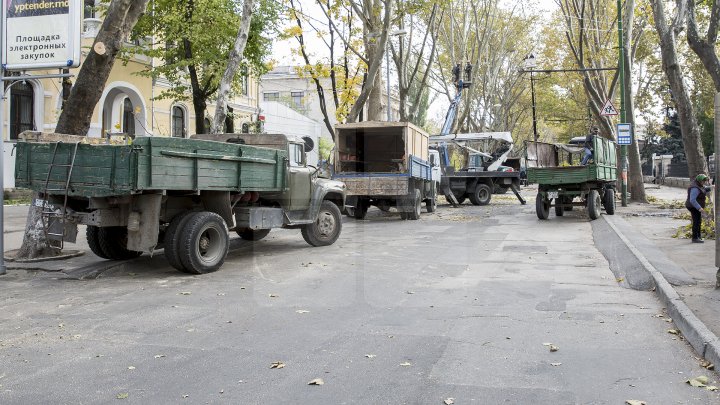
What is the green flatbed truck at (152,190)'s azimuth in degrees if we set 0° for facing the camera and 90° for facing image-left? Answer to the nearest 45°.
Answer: approximately 225°

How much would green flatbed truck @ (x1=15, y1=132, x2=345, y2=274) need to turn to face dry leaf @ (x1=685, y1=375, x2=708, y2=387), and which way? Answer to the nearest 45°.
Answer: approximately 90° to its right

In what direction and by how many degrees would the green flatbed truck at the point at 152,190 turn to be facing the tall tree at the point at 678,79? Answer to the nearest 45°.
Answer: approximately 45° to its right

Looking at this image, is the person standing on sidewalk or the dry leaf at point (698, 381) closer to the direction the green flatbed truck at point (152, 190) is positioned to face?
the person standing on sidewalk

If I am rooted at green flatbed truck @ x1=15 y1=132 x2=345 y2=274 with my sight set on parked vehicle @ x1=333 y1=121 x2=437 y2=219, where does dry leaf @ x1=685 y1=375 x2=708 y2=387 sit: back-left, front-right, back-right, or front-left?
back-right

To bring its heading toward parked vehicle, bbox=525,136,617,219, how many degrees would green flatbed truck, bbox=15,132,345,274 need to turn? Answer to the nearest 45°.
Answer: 0° — it already faces it

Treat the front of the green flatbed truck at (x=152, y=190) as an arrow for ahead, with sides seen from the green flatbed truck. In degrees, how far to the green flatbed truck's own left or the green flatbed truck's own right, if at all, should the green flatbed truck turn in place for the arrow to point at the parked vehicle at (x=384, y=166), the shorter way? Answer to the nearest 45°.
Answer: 0° — it already faces it
